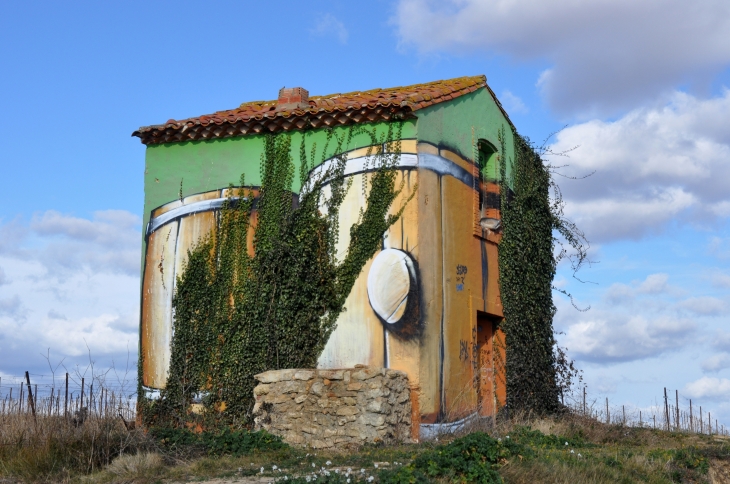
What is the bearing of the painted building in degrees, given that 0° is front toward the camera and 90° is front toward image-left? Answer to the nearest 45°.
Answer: approximately 315°
